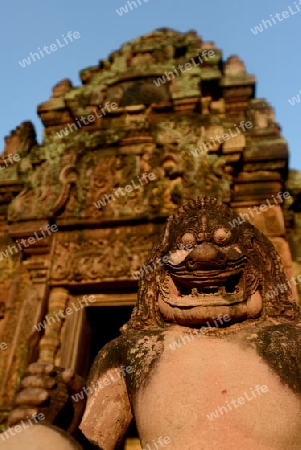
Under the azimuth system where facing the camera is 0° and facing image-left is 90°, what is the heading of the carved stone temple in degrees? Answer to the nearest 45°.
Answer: approximately 0°
